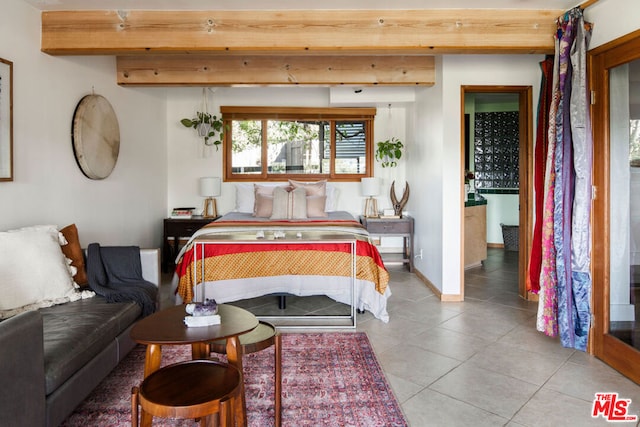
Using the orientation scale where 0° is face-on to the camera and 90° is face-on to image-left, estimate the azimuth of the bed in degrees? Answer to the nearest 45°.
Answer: approximately 0°

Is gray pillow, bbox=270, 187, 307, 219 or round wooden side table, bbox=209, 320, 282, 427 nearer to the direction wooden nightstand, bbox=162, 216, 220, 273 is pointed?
the round wooden side table

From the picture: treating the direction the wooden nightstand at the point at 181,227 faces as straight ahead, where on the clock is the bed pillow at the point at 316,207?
The bed pillow is roughly at 10 o'clock from the wooden nightstand.

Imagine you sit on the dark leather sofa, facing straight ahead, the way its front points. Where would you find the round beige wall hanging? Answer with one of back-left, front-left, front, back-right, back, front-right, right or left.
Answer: back-left

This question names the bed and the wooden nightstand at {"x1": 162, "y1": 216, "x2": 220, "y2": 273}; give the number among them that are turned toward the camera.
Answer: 2

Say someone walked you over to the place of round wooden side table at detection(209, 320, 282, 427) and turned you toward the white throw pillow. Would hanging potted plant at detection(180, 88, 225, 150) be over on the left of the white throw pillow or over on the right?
right

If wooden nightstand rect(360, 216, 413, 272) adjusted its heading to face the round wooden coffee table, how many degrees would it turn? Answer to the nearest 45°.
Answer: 0° — it already faces it

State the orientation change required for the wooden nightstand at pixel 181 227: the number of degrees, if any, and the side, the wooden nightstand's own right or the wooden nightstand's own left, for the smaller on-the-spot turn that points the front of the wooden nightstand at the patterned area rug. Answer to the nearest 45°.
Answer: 0° — it already faces it

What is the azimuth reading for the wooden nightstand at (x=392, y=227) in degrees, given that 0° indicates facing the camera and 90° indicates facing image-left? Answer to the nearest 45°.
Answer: approximately 0°

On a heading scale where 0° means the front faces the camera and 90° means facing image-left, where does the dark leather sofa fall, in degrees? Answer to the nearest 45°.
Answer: approximately 315°
